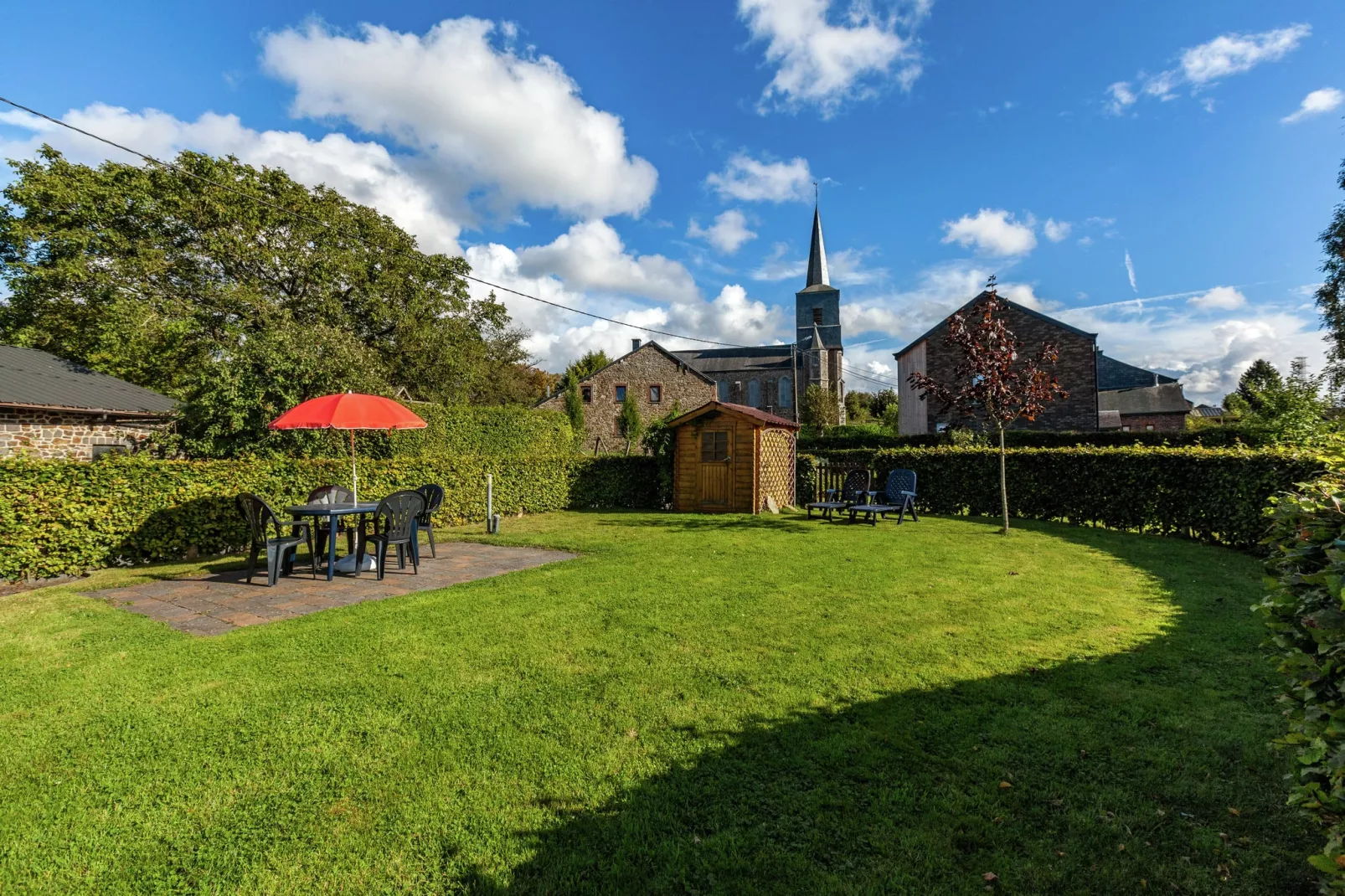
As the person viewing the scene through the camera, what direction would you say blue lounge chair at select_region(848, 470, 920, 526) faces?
facing the viewer and to the left of the viewer

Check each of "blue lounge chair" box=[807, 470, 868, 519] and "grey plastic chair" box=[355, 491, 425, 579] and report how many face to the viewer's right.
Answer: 0

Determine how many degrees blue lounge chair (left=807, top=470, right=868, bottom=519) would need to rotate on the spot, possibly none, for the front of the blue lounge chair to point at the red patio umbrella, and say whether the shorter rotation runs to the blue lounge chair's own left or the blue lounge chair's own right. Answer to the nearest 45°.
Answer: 0° — it already faces it

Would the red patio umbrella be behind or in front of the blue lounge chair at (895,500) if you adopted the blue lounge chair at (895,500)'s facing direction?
in front

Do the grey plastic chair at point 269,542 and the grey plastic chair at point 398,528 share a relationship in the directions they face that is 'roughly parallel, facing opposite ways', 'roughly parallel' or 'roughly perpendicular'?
roughly perpendicular

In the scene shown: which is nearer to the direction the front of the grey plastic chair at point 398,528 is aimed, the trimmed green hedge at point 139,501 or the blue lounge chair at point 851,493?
the trimmed green hedge

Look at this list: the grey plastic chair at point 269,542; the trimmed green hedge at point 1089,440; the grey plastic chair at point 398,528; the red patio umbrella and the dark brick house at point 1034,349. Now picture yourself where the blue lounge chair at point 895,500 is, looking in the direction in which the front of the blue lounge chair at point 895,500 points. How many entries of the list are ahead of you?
3

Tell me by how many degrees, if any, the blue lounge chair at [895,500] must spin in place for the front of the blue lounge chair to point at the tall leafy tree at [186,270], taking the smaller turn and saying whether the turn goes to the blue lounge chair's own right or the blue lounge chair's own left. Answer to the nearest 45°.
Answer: approximately 45° to the blue lounge chair's own right

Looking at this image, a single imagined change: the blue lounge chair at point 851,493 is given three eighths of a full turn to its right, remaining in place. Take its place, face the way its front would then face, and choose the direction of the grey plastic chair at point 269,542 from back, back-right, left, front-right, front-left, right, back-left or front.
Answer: back-left

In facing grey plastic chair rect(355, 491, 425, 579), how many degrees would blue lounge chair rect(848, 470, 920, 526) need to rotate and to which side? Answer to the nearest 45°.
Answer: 0° — it already faces it

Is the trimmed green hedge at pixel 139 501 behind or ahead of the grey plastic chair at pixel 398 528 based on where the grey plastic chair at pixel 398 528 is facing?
ahead

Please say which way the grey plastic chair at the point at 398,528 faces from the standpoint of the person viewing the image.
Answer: facing away from the viewer and to the left of the viewer

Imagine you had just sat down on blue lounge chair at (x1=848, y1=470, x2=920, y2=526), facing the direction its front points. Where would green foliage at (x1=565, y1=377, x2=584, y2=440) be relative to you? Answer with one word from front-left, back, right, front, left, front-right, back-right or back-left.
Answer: right

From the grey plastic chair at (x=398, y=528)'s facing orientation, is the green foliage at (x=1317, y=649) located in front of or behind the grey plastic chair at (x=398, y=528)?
behind

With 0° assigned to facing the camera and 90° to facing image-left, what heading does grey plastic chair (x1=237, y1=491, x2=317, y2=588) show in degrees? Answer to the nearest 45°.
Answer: approximately 225°
